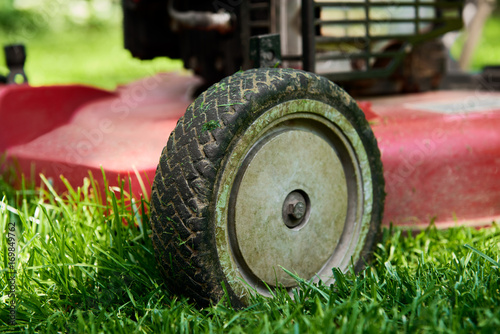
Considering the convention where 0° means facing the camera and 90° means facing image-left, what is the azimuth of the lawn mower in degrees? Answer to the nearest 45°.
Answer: approximately 45°
